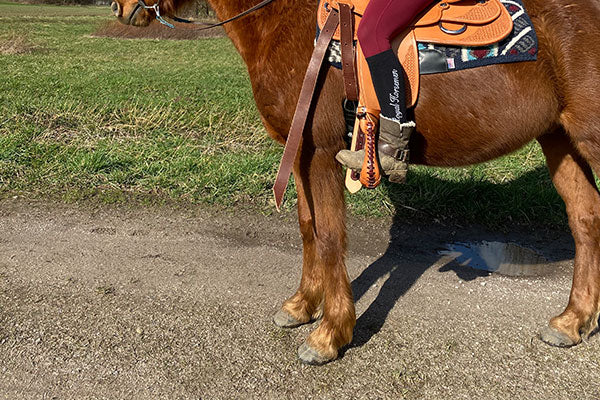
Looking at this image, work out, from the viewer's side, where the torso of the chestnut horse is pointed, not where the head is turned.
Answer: to the viewer's left
